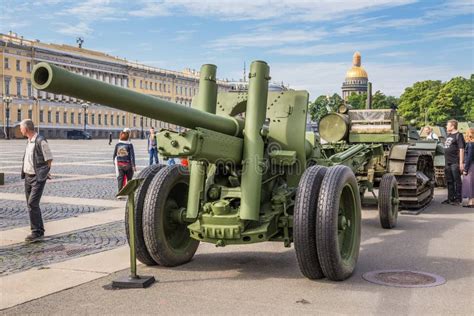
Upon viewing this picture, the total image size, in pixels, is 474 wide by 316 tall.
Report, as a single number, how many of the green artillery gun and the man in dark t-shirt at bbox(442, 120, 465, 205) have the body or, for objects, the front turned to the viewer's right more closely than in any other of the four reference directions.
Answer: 0

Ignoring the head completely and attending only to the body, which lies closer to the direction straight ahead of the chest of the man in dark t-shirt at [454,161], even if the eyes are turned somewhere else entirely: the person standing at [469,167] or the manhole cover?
the manhole cover

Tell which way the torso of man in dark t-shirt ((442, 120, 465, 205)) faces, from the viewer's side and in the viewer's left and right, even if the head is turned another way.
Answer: facing the viewer and to the left of the viewer

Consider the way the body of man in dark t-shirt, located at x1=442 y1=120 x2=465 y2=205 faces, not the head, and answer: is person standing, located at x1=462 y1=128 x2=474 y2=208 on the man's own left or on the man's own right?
on the man's own left
